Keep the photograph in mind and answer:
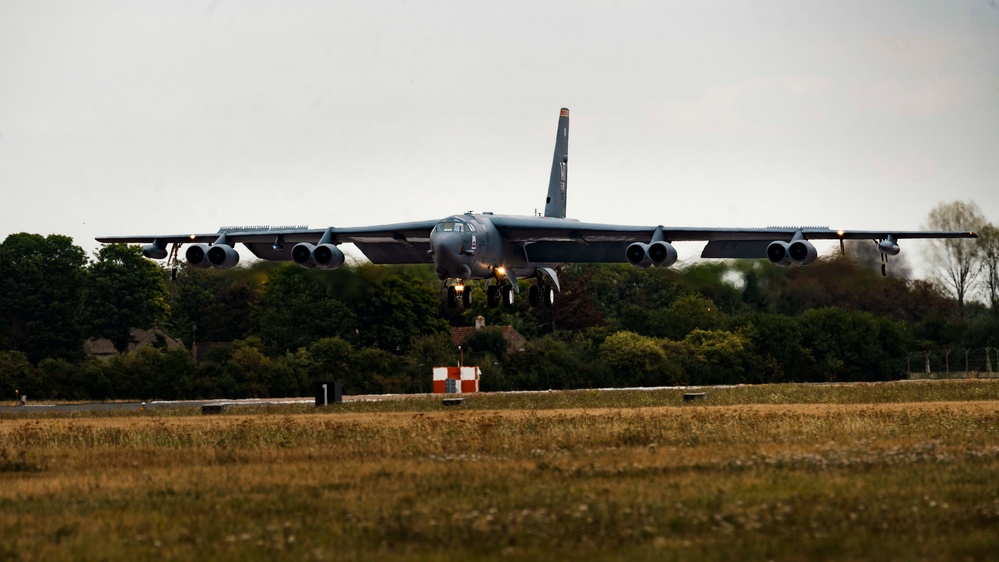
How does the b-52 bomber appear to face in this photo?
toward the camera
